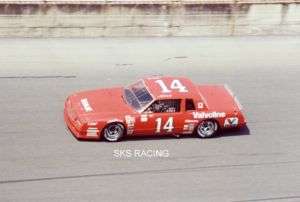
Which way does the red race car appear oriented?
to the viewer's left

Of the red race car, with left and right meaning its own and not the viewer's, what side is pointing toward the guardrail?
right
